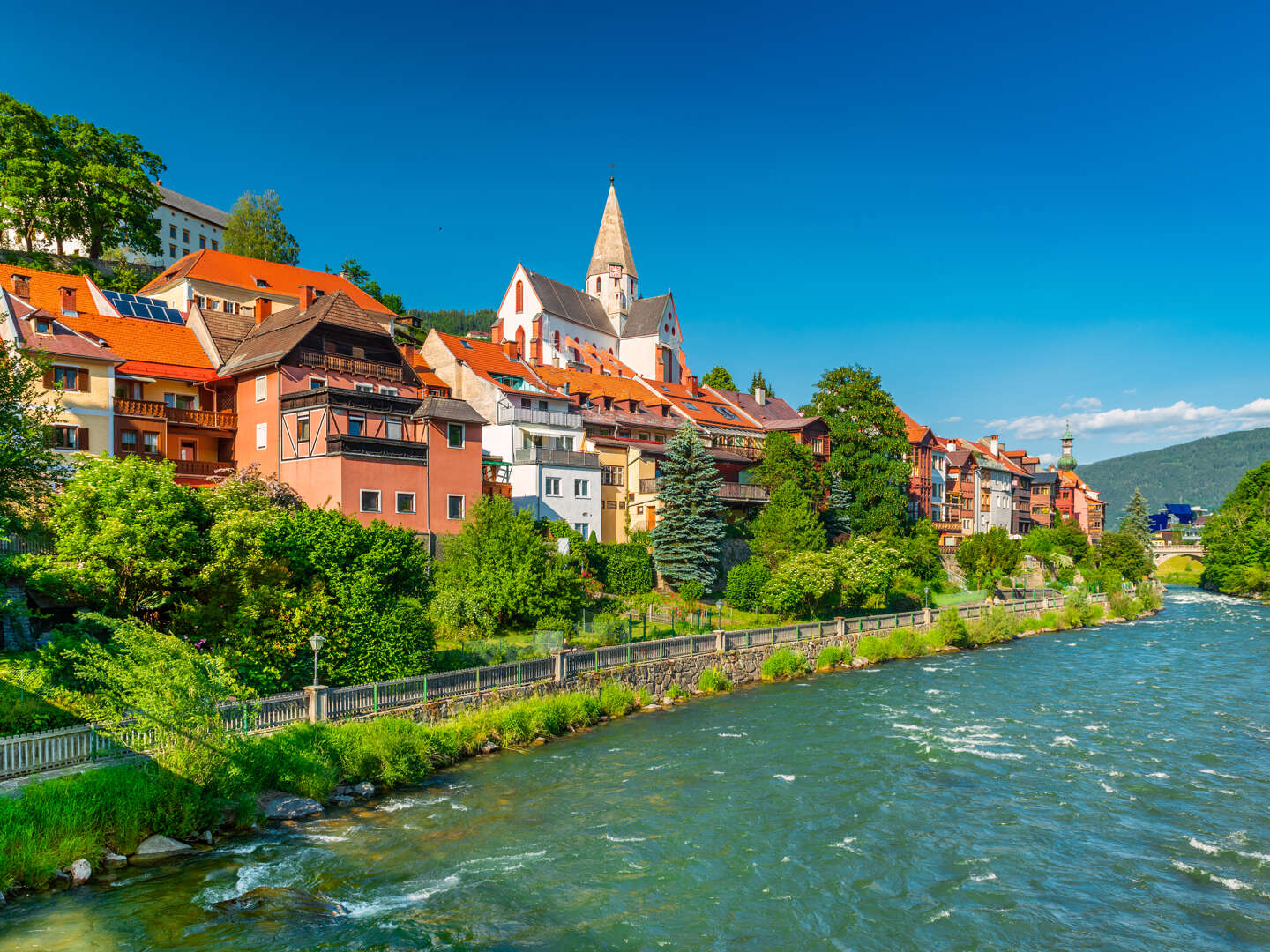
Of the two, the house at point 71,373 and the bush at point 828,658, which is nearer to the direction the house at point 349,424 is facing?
the bush

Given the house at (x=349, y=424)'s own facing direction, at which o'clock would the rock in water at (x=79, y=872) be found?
The rock in water is roughly at 2 o'clock from the house.

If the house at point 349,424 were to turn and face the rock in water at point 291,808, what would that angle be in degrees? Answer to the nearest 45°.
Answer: approximately 45° to its right

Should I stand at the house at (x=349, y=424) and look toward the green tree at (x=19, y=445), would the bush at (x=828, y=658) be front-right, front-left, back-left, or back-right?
back-left

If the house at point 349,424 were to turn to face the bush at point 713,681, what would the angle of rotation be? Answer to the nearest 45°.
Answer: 0° — it already faces it

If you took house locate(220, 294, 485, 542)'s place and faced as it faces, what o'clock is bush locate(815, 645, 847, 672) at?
The bush is roughly at 11 o'clock from the house.

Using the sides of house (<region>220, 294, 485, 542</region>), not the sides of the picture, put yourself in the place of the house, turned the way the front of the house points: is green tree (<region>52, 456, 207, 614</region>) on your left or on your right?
on your right

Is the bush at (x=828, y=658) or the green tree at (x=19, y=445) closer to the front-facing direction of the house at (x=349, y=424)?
the bush

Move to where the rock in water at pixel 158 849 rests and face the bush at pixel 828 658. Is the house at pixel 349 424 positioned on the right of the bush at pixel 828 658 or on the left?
left

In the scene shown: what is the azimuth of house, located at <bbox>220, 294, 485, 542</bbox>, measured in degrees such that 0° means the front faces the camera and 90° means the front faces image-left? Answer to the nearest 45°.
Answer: approximately 315°

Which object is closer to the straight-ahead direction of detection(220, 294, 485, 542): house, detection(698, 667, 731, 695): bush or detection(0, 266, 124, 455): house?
the bush

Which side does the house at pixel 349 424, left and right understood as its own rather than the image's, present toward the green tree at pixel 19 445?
right

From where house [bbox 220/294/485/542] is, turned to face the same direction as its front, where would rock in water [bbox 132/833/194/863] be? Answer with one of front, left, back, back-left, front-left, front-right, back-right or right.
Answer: front-right
